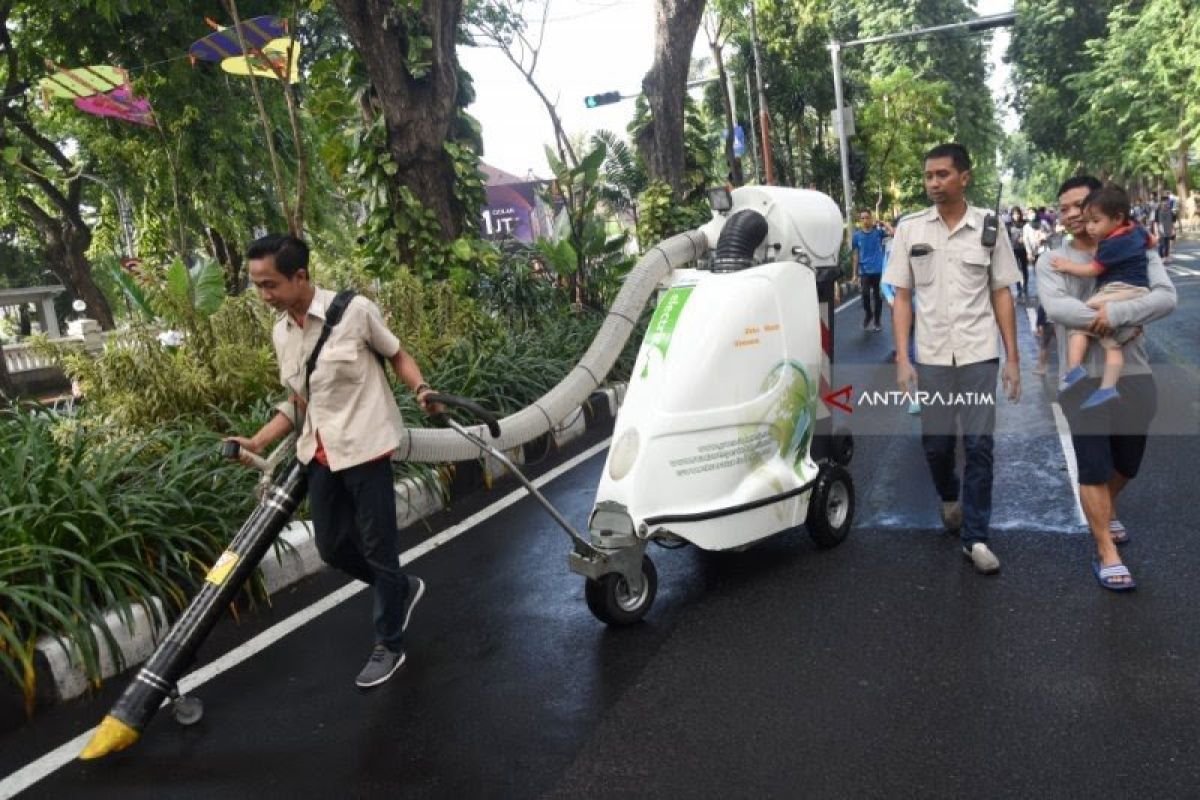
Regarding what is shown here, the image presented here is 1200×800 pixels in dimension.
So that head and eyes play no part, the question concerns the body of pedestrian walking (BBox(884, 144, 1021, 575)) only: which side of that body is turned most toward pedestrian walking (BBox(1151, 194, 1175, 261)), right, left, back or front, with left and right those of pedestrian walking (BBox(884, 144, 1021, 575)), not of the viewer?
back

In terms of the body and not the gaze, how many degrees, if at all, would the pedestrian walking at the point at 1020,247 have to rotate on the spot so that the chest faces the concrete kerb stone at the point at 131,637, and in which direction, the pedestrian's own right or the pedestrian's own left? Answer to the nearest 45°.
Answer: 0° — they already face it

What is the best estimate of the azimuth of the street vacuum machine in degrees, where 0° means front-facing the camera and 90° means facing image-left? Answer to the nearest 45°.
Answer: approximately 45°

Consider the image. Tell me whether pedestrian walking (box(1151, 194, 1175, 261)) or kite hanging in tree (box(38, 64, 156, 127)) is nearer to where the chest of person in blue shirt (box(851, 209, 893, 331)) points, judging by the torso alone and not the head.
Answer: the kite hanging in tree

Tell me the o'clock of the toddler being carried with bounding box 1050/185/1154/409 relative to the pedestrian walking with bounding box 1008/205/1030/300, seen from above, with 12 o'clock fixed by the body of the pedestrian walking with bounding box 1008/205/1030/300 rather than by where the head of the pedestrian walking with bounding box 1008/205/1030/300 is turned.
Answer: the toddler being carried with bounding box 1050/185/1154/409 is roughly at 12 o'clock from the pedestrian walking with bounding box 1008/205/1030/300.

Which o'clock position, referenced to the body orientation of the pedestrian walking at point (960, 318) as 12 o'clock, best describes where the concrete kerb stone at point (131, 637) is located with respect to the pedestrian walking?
The concrete kerb stone is roughly at 2 o'clock from the pedestrian walking.

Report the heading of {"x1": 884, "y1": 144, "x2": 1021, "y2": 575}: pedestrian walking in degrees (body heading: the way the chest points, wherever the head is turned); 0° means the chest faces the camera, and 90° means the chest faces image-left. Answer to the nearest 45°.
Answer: approximately 0°

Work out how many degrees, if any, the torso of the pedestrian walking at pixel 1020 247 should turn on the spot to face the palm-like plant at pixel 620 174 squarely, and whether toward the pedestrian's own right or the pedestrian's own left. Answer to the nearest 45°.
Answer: approximately 90° to the pedestrian's own right

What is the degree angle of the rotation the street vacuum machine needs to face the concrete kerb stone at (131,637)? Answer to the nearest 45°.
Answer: approximately 45° to its right
